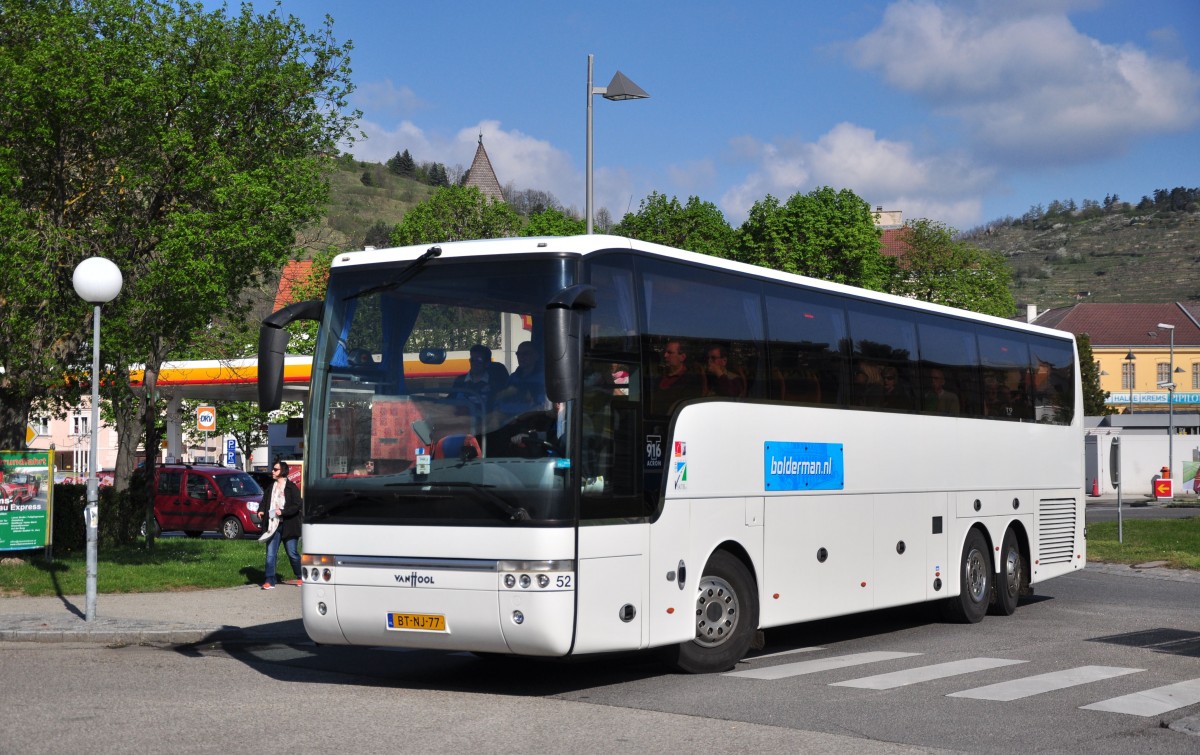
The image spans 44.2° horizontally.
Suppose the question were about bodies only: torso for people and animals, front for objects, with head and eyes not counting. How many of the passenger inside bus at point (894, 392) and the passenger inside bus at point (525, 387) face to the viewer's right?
0

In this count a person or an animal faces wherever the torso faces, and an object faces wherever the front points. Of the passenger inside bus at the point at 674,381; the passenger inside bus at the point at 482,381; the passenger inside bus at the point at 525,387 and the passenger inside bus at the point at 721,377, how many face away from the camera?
0

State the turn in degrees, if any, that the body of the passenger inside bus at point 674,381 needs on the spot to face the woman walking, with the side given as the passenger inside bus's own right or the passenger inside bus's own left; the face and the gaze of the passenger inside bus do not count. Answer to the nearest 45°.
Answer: approximately 90° to the passenger inside bus's own right

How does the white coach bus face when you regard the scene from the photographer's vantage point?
facing the viewer and to the left of the viewer

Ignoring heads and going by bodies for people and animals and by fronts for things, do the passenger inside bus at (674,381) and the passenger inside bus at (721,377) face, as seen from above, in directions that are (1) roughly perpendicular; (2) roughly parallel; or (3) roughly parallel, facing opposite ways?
roughly parallel

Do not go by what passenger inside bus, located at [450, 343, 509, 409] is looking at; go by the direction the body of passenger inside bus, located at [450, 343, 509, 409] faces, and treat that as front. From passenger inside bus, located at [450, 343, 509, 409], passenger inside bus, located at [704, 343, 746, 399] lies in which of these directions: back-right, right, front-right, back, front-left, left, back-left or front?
back

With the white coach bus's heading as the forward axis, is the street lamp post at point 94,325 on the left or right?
on its right

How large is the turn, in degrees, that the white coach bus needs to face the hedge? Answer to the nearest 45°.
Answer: approximately 90° to its right

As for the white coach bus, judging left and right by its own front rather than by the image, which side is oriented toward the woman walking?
right

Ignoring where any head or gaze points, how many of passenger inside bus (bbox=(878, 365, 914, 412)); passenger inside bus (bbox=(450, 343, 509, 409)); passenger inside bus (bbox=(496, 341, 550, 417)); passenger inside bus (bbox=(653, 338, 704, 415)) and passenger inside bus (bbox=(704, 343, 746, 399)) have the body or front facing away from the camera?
0

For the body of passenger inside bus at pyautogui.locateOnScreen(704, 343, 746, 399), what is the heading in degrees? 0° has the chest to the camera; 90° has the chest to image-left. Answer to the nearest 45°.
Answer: approximately 45°

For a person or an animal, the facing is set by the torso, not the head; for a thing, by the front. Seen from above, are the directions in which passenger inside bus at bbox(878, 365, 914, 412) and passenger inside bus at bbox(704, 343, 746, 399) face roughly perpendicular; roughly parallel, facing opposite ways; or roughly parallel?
roughly parallel

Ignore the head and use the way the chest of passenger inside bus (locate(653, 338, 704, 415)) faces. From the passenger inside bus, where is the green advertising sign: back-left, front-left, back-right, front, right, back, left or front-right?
right

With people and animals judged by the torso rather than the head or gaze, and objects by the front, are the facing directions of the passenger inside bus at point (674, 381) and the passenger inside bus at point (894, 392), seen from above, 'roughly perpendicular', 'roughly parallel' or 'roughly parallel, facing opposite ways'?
roughly parallel

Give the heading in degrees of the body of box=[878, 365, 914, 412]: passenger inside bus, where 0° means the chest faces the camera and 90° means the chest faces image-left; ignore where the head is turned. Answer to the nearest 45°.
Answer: approximately 45°

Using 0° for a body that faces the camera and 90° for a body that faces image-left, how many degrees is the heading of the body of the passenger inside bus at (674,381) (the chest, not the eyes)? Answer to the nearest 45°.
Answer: approximately 45°
